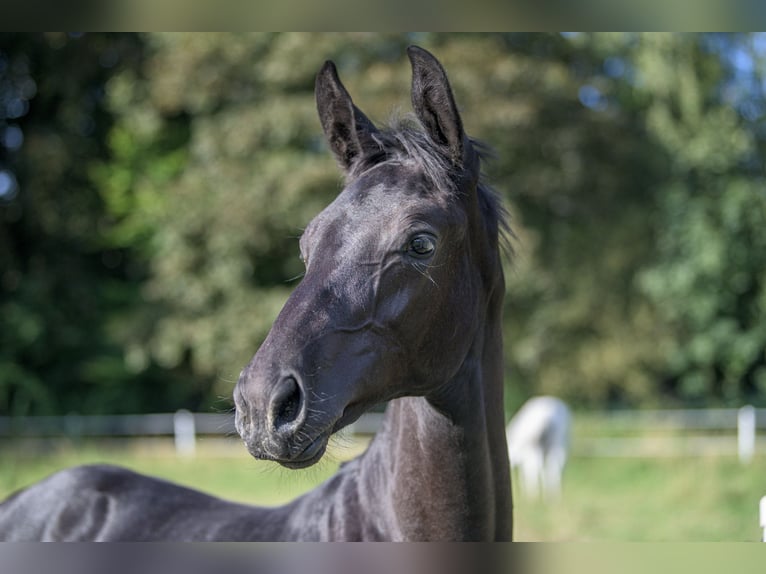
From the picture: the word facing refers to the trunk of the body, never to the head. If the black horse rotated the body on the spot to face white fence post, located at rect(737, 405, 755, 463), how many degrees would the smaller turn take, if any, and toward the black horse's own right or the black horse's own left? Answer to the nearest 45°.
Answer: approximately 90° to the black horse's own left

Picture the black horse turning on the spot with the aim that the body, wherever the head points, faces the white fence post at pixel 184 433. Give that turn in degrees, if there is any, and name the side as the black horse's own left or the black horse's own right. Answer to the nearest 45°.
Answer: approximately 135° to the black horse's own left

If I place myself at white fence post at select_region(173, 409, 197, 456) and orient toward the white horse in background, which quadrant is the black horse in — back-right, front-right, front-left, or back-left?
front-right

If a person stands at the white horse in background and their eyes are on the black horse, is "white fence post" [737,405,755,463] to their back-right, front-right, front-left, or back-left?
back-left

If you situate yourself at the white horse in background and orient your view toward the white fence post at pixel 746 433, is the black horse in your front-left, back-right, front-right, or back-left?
back-right

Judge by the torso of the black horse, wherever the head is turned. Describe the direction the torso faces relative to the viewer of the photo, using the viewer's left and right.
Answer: facing the viewer and to the right of the viewer

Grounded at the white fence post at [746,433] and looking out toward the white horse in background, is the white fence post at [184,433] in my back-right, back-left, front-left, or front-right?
front-right
